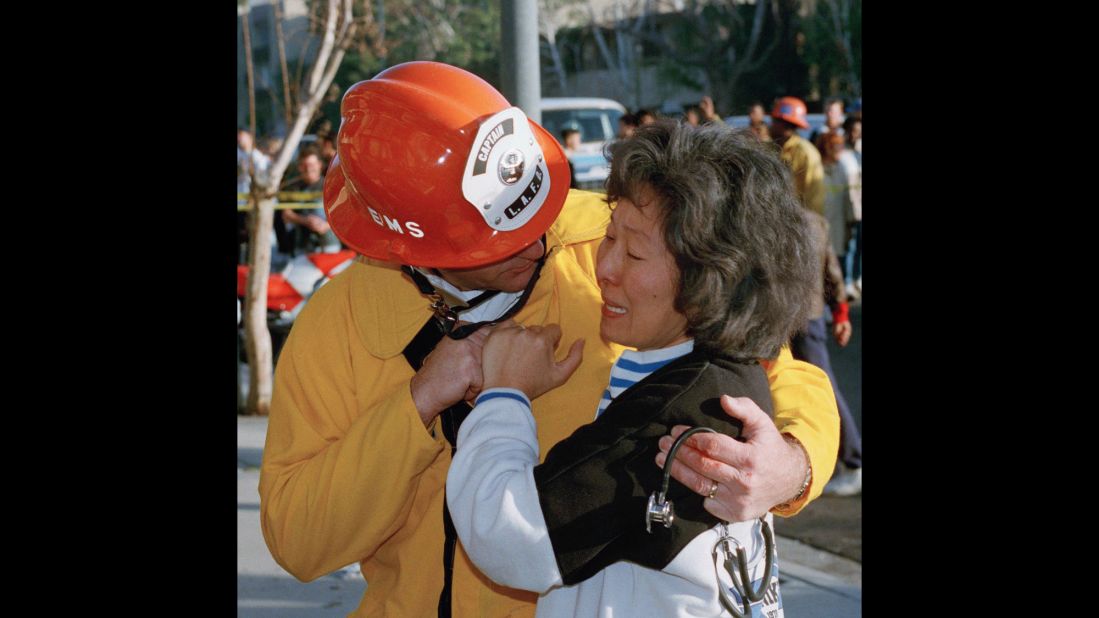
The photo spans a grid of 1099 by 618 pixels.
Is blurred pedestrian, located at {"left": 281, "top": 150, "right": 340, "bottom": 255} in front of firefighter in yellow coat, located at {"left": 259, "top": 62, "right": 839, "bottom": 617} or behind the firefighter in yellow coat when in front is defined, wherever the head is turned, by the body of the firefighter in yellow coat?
behind

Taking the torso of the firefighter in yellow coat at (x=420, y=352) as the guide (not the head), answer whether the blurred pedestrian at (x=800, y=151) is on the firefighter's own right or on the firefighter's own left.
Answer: on the firefighter's own left

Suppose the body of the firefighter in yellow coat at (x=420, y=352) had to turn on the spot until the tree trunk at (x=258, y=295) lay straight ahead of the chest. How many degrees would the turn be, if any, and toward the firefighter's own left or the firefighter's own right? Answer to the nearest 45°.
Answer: approximately 135° to the firefighter's own left

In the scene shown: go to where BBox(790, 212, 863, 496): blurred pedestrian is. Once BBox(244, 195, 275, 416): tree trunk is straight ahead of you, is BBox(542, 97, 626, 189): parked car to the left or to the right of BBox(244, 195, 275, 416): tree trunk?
right

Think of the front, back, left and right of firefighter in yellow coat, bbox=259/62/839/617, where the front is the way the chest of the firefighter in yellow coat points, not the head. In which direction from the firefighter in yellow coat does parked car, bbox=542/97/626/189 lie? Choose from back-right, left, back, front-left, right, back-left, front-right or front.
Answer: back-left
